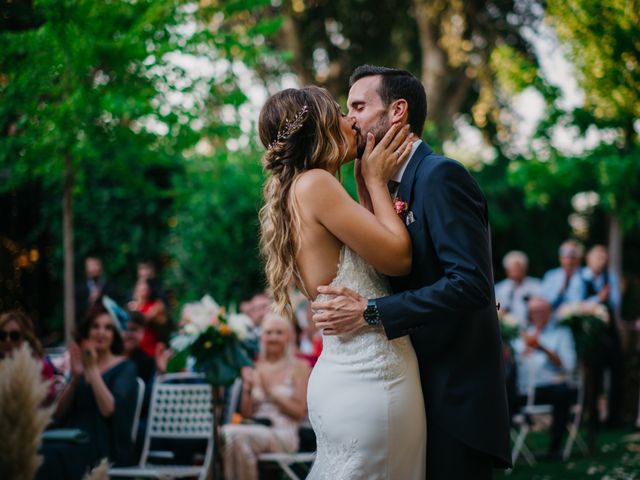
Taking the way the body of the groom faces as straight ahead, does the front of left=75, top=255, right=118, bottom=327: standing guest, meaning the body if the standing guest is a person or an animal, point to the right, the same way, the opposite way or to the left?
to the left

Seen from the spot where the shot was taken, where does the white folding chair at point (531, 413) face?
facing the viewer and to the left of the viewer

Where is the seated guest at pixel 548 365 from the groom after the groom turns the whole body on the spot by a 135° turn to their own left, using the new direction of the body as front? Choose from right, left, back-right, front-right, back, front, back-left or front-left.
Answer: back-left

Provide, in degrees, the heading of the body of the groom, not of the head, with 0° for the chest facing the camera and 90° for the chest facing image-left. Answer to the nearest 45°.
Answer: approximately 90°

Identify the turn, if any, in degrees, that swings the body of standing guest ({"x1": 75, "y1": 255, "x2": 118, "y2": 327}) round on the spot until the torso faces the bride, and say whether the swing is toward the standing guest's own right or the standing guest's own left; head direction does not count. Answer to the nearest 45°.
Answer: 0° — they already face them

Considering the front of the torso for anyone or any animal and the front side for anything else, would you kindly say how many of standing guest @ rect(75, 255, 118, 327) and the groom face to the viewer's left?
1

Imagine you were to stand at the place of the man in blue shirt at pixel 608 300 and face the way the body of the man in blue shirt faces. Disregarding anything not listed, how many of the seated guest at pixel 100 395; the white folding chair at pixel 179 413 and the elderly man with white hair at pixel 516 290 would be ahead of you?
3

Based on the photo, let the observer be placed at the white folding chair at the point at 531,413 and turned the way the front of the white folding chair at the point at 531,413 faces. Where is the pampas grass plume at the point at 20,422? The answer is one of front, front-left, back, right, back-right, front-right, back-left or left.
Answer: front-left

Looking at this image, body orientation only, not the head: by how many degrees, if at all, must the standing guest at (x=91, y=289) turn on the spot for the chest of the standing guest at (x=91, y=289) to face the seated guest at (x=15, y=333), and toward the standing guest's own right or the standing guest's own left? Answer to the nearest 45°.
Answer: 0° — they already face them

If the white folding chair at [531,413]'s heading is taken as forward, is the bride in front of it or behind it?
in front

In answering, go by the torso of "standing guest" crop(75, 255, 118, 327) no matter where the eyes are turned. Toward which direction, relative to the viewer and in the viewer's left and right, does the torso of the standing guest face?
facing the viewer

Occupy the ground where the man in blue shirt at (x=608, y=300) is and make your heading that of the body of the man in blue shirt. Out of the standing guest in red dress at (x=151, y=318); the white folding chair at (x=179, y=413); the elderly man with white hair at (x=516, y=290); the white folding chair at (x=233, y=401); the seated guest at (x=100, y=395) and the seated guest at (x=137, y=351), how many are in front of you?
6

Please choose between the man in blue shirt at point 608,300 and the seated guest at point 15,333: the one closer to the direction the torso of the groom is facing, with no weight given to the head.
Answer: the seated guest

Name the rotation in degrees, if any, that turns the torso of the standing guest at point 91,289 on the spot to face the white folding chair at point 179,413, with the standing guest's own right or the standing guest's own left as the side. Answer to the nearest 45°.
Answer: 0° — they already face it

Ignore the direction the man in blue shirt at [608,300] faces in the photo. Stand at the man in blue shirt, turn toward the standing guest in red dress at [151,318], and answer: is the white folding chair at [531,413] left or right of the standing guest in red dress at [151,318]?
left
